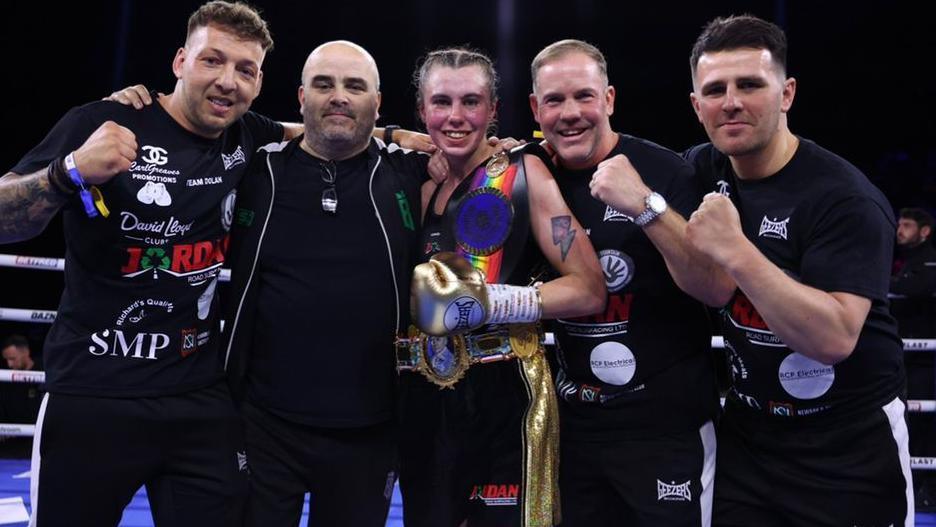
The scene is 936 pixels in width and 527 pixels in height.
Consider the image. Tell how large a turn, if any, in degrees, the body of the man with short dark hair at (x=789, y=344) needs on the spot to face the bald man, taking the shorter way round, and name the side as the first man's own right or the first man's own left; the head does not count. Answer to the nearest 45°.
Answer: approximately 45° to the first man's own right

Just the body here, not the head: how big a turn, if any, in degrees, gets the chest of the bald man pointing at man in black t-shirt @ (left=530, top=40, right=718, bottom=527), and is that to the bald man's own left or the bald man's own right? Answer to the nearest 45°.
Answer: approximately 90° to the bald man's own left

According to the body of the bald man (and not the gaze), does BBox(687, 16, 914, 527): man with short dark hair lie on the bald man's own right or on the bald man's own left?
on the bald man's own left

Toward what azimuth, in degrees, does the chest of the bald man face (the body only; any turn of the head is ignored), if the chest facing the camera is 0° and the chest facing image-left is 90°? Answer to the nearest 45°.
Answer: approximately 0°

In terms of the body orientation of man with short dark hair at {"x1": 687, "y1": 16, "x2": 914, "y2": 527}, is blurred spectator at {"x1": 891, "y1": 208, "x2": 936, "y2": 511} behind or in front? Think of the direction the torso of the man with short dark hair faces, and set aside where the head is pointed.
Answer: behind

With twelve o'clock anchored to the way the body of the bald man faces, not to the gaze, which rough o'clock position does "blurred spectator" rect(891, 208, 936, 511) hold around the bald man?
The blurred spectator is roughly at 8 o'clock from the bald man.

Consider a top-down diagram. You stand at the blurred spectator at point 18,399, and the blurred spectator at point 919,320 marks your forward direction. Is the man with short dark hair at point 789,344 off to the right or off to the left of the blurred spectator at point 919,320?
right

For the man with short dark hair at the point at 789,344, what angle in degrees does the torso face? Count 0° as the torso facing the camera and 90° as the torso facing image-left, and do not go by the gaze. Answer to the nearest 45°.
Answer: approximately 45°

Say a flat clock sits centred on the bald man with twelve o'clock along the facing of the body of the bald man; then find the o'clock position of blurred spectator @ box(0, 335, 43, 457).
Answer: The blurred spectator is roughly at 5 o'clock from the bald man.
